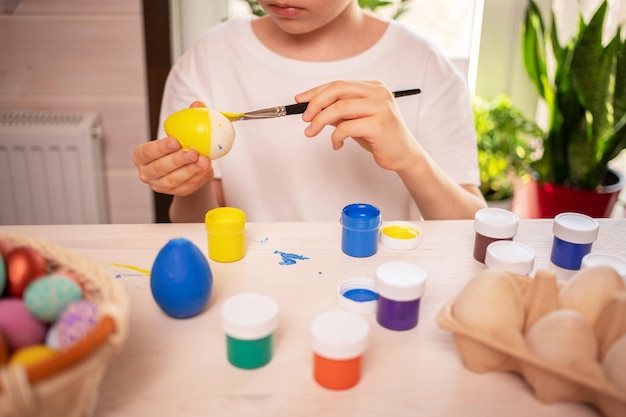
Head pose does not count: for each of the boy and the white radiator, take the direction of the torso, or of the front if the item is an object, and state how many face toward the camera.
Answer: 2

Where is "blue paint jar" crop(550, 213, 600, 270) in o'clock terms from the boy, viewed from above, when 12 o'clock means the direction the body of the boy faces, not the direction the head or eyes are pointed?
The blue paint jar is roughly at 11 o'clock from the boy.

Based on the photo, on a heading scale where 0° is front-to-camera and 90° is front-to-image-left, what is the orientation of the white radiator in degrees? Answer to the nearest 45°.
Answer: approximately 0°

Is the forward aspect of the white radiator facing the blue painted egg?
yes

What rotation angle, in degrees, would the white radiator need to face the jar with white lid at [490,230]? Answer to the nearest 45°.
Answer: approximately 45° to its left
